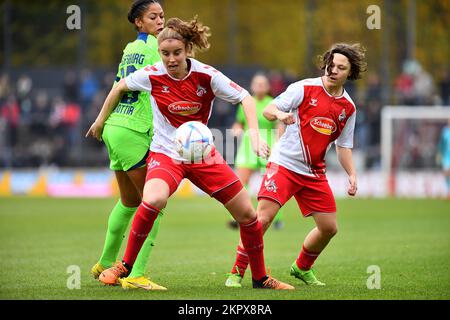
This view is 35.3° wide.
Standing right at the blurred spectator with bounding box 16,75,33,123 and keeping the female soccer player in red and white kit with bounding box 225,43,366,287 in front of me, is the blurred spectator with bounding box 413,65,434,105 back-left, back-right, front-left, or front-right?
front-left

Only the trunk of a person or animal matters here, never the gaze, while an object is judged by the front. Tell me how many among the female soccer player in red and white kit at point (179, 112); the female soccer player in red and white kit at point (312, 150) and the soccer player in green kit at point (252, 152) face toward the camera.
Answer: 3

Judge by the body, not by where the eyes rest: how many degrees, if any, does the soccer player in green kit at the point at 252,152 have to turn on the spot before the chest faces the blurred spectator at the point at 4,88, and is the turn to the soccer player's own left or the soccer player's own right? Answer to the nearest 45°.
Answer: approximately 135° to the soccer player's own right

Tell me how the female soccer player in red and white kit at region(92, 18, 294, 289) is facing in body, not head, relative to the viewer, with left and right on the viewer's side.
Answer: facing the viewer

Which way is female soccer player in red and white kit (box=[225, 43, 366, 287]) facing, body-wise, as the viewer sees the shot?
toward the camera

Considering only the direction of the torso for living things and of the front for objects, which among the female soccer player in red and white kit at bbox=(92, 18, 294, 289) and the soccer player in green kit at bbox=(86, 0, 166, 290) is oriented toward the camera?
the female soccer player in red and white kit

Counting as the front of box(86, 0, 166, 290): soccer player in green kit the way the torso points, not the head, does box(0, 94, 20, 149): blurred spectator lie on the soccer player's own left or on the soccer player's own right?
on the soccer player's own left

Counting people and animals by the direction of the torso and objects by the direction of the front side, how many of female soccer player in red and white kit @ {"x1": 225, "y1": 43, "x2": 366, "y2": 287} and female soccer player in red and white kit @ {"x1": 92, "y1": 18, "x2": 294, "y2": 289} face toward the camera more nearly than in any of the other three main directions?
2

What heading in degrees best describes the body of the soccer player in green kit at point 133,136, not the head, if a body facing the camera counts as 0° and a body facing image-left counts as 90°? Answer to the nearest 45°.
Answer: approximately 225°

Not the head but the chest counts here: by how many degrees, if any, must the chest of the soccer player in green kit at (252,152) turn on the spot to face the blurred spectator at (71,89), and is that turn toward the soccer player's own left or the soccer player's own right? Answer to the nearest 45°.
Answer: approximately 135° to the soccer player's own right

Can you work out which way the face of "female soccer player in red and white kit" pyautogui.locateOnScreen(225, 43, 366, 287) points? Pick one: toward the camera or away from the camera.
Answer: toward the camera

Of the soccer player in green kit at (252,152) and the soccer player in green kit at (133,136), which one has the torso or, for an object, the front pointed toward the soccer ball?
the soccer player in green kit at (252,152)
